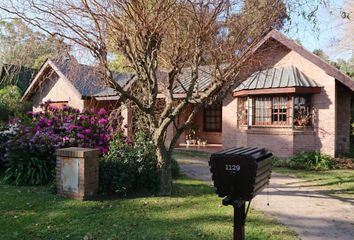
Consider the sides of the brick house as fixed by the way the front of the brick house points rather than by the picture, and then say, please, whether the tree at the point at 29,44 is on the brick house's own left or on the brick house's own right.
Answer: on the brick house's own right

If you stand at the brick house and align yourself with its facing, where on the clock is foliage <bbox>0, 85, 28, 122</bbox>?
The foliage is roughly at 4 o'clock from the brick house.

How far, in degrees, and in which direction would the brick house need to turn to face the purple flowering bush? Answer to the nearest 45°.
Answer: approximately 45° to its right

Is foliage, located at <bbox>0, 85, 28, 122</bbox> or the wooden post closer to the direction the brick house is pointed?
the wooden post

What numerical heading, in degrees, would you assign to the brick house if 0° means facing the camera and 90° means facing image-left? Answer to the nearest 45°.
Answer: approximately 0°

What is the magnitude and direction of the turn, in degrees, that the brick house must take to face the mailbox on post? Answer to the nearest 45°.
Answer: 0° — it already faces it
